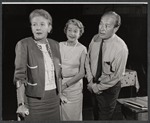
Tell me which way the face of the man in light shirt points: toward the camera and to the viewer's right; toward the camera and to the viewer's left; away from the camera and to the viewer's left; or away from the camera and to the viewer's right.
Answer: toward the camera and to the viewer's left

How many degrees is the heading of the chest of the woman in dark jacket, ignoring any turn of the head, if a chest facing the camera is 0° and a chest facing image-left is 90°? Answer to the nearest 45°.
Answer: approximately 315°

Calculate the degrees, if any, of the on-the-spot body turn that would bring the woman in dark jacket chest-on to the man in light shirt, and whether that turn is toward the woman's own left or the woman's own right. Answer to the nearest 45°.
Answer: approximately 45° to the woman's own left

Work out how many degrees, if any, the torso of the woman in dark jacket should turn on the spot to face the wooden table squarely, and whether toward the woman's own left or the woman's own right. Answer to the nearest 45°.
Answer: approximately 45° to the woman's own left

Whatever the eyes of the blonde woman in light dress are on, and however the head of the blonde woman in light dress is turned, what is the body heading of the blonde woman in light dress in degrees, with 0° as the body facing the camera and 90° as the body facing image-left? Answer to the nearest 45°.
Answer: approximately 45°
